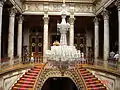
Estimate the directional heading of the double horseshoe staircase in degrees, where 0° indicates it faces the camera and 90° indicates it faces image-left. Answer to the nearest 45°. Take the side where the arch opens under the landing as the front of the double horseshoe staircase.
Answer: approximately 0°
